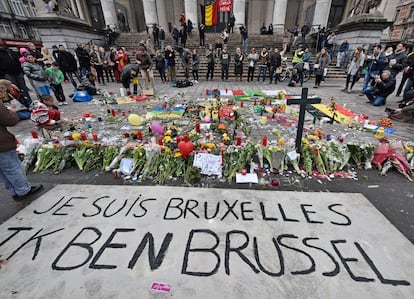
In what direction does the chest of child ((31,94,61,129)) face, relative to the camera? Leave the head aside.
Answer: to the viewer's right

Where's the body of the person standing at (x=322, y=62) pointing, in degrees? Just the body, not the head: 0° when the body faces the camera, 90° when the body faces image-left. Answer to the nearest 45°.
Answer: approximately 45°

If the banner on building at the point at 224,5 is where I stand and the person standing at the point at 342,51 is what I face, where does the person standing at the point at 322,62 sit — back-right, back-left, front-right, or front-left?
front-right

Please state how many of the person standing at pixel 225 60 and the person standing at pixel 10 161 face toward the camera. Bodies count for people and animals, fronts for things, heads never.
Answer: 1

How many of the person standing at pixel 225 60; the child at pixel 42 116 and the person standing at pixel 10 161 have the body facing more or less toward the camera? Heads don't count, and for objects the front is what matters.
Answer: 1

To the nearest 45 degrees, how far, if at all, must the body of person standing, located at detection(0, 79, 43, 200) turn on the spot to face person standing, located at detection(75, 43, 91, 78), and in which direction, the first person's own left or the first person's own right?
approximately 45° to the first person's own left

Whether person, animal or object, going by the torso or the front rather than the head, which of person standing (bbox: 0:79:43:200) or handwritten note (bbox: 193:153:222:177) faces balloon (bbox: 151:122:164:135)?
the person standing

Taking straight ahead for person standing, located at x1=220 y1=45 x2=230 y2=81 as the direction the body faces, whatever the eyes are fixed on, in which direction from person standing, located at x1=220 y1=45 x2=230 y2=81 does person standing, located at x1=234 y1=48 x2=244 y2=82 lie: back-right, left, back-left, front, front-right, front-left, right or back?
left

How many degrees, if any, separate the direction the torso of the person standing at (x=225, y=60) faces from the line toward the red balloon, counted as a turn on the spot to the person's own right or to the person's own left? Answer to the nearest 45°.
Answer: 0° — they already face it

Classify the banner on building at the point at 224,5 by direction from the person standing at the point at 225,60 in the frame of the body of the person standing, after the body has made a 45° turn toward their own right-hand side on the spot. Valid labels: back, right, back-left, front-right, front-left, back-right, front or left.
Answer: back-right

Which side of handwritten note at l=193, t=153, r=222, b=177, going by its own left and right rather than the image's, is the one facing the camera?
front

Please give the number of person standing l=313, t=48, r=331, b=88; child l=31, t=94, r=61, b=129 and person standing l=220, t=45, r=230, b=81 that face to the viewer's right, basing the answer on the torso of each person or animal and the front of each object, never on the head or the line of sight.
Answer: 1

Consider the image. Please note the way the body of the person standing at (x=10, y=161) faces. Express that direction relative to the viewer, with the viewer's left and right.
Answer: facing to the right of the viewer

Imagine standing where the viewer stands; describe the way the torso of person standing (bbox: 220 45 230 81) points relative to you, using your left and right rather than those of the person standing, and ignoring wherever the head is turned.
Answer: facing the viewer
